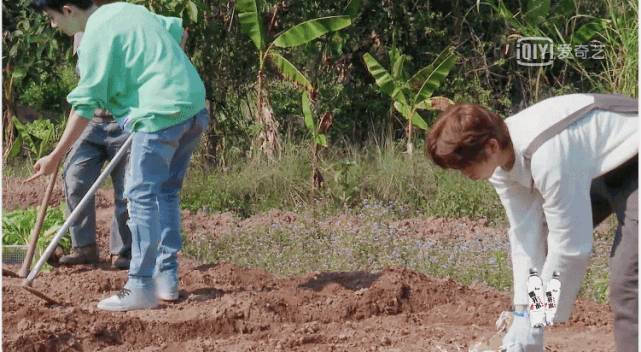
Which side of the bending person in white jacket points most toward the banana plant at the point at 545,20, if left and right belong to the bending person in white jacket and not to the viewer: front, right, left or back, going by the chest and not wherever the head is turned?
right

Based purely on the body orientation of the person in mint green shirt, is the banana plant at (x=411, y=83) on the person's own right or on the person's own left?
on the person's own right

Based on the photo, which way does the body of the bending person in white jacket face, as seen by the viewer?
to the viewer's left

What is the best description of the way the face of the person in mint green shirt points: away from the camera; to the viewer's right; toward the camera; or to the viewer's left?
to the viewer's left

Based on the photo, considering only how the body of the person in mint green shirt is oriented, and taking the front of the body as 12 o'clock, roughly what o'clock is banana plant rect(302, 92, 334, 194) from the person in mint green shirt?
The banana plant is roughly at 4 o'clock from the person in mint green shirt.

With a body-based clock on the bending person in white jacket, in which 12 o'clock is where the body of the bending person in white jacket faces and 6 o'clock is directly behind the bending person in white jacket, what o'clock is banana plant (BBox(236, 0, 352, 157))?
The banana plant is roughly at 2 o'clock from the bending person in white jacket.

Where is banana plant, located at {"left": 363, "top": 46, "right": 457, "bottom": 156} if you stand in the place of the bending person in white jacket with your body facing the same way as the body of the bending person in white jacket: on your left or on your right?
on your right

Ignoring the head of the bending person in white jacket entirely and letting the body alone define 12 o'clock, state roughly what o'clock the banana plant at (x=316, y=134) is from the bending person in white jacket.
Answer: The banana plant is roughly at 2 o'clock from the bending person in white jacket.

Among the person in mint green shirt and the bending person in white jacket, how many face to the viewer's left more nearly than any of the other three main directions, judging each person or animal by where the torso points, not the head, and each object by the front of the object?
2

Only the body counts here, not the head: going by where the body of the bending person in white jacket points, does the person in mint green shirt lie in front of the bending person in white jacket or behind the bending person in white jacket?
in front

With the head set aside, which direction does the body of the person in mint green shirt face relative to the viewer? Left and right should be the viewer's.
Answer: facing to the left of the viewer

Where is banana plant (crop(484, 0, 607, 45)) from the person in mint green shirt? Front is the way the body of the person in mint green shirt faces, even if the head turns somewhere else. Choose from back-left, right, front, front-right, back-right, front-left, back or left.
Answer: back-right
